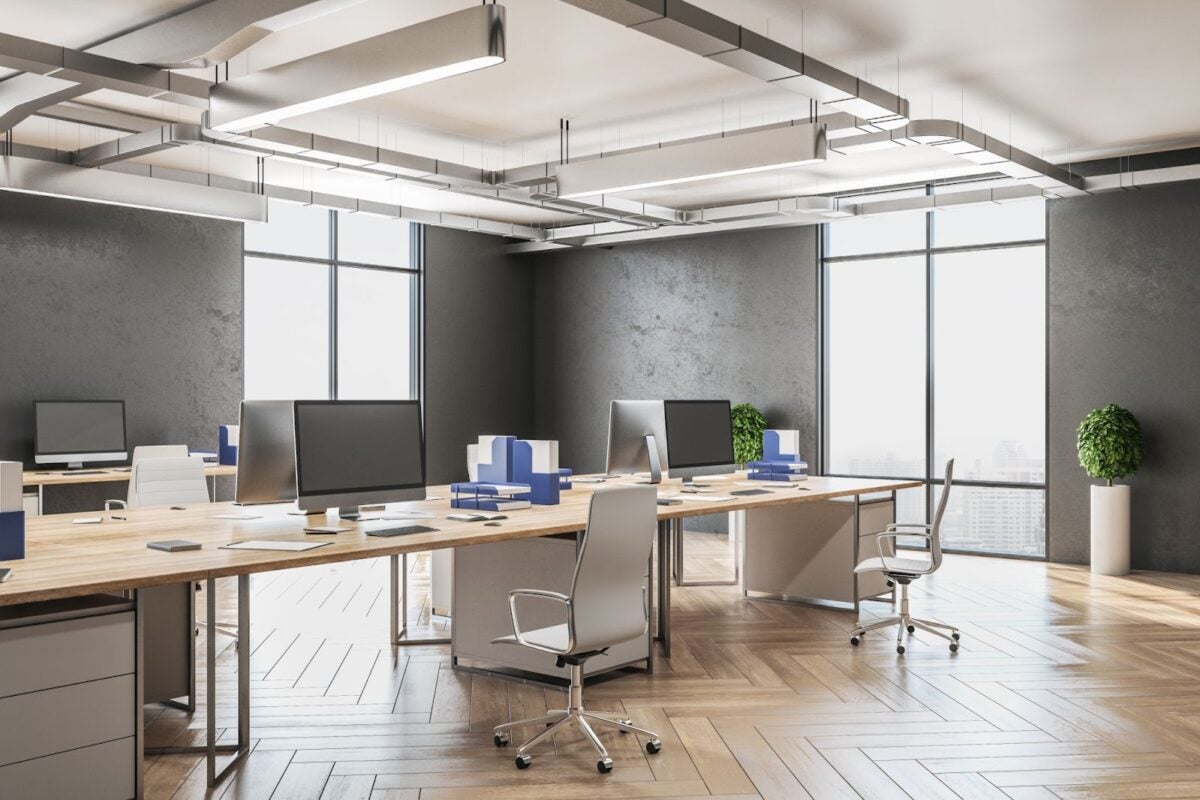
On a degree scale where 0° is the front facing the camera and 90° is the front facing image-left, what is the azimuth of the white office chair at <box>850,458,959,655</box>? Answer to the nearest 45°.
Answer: approximately 90°

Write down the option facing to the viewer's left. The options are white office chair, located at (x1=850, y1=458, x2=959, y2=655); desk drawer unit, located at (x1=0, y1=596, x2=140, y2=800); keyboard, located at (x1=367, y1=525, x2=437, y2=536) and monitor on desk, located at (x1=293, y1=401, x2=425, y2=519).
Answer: the white office chair

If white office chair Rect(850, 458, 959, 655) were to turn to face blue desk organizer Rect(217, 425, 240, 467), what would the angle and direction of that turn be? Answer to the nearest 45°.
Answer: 0° — it already faces it

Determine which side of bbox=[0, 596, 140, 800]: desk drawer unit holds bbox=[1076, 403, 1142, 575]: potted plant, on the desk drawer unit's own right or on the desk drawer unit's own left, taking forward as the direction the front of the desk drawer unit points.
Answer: on the desk drawer unit's own left

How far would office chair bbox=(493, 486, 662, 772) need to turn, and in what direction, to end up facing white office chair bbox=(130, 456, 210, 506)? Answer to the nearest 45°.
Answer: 0° — it already faces it

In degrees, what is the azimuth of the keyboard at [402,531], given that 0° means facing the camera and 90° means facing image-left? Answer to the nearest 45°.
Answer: approximately 315°

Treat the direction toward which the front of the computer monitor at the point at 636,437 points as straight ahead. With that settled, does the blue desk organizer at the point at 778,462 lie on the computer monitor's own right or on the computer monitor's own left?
on the computer monitor's own right

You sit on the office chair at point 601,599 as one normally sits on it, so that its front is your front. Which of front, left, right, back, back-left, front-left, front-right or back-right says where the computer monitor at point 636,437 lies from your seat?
front-right

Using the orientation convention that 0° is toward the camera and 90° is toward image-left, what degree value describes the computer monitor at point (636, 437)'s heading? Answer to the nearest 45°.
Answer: approximately 135°

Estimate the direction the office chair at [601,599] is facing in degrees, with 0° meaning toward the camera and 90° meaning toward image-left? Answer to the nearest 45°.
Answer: approximately 135°

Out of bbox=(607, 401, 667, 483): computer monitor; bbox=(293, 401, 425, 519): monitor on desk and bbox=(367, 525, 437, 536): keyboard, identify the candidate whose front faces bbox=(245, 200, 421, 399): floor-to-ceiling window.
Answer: the computer monitor

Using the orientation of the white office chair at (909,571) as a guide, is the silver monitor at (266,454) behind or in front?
in front

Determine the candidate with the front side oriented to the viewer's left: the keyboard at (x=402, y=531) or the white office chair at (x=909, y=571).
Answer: the white office chair

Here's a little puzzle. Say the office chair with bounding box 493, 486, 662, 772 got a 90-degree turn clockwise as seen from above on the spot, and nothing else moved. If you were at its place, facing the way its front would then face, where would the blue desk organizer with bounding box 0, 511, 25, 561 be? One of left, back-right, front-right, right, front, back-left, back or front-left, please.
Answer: back-left

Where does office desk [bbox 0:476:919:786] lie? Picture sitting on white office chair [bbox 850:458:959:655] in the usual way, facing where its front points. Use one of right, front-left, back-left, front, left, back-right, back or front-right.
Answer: front-left

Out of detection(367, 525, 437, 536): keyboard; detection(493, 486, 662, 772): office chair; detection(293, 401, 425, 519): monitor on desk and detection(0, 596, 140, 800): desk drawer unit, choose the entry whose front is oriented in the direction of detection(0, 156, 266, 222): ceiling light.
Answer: the office chair

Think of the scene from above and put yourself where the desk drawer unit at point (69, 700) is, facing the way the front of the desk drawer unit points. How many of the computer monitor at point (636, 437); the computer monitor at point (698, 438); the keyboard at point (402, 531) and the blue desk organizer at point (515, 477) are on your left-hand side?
4

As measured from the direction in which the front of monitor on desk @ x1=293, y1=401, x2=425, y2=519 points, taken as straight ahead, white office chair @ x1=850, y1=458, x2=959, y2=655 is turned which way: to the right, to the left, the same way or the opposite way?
the opposite way

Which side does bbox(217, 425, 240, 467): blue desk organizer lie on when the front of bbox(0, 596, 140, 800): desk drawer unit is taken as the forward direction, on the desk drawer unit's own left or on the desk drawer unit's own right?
on the desk drawer unit's own left

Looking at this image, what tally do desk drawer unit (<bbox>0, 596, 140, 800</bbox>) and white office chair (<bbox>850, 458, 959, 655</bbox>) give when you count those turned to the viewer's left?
1

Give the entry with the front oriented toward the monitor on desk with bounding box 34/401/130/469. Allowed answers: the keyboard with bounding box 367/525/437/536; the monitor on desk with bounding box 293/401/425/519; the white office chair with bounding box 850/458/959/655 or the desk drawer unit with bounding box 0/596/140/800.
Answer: the white office chair
